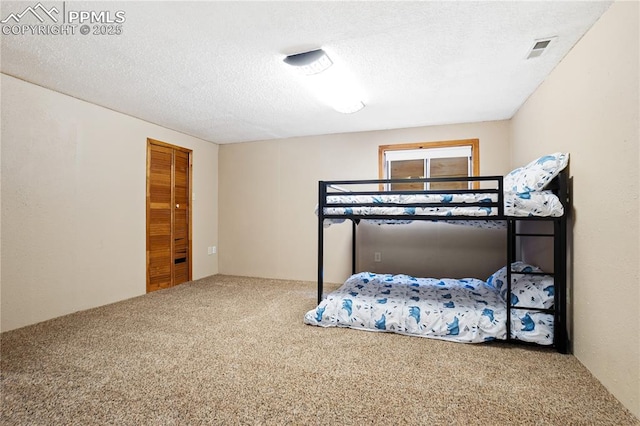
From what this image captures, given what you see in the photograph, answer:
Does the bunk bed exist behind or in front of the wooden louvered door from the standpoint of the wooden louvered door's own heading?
in front

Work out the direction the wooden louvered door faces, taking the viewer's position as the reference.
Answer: facing the viewer and to the right of the viewer

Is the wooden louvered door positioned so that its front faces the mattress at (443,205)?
yes

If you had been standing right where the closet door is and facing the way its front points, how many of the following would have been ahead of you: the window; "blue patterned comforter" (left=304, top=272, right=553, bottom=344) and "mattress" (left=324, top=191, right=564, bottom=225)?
3

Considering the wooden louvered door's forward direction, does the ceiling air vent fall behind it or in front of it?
in front

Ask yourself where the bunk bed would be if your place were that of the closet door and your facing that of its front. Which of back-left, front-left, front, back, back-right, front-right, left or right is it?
front

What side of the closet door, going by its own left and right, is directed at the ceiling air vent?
front

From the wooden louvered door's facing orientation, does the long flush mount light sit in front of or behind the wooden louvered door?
in front

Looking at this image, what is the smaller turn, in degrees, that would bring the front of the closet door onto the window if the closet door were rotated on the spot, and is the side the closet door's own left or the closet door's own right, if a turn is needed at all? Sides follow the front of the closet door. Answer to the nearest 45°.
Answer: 0° — it already faces it

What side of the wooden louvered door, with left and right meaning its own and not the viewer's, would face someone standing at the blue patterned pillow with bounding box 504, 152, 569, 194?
front
